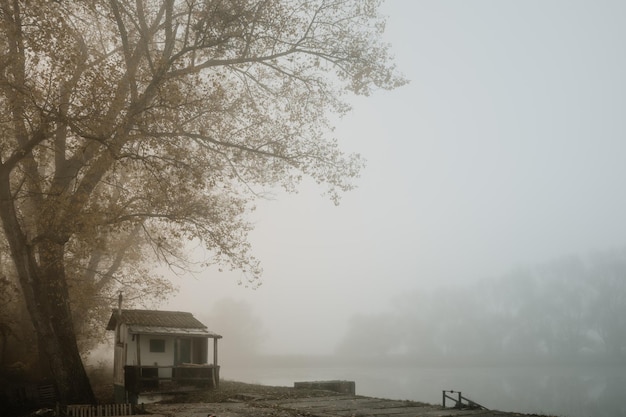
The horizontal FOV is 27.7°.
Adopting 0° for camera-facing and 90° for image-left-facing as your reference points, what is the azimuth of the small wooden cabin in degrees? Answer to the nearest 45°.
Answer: approximately 315°

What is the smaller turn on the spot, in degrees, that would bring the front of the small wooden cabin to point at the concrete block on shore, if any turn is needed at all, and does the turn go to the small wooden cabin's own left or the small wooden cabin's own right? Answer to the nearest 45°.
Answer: approximately 45° to the small wooden cabin's own left
